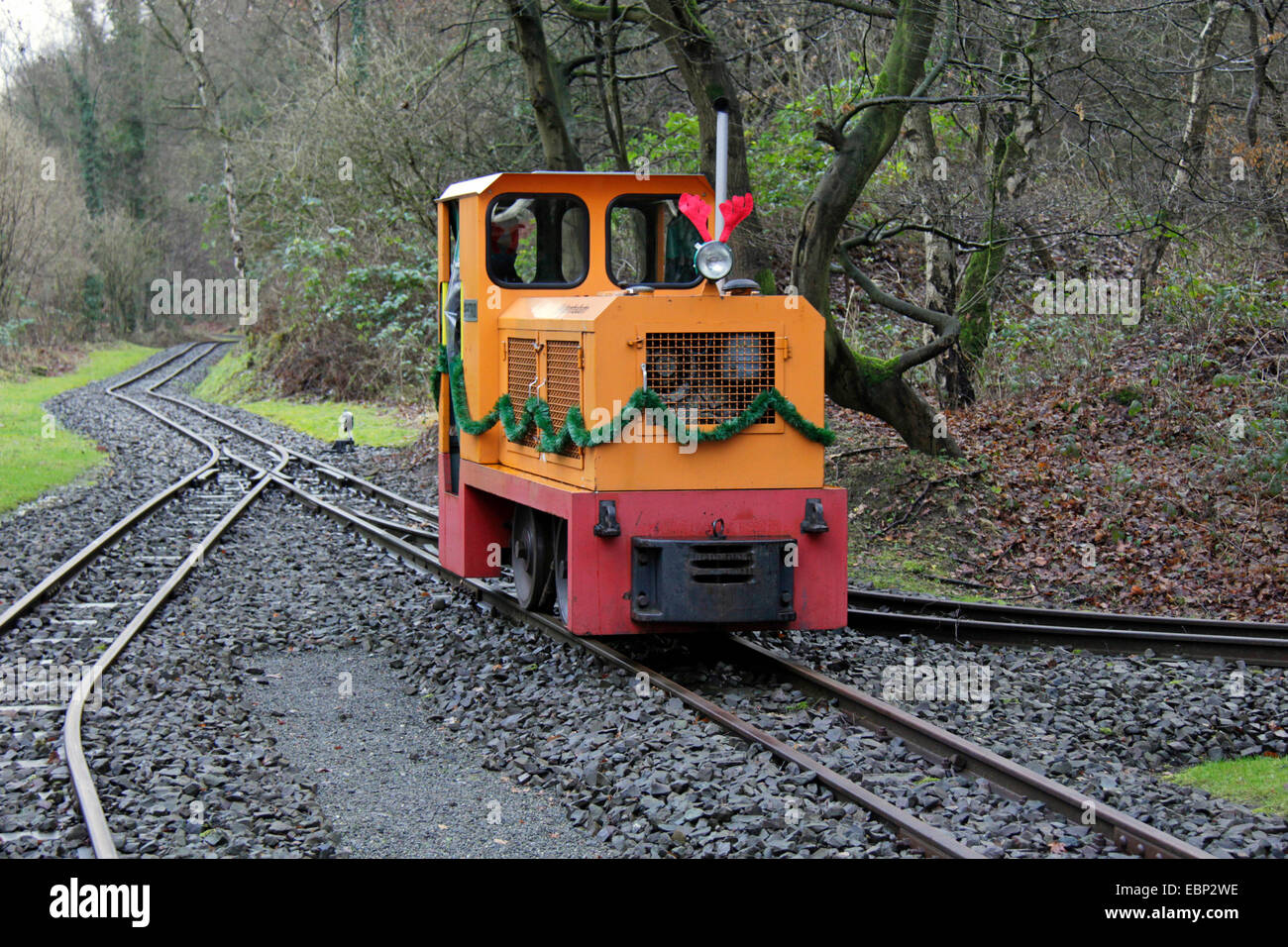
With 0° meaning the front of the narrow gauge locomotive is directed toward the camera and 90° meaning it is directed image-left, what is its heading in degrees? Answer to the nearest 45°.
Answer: approximately 315°

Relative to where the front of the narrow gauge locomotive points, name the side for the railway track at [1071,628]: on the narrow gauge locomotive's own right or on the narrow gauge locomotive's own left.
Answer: on the narrow gauge locomotive's own left
